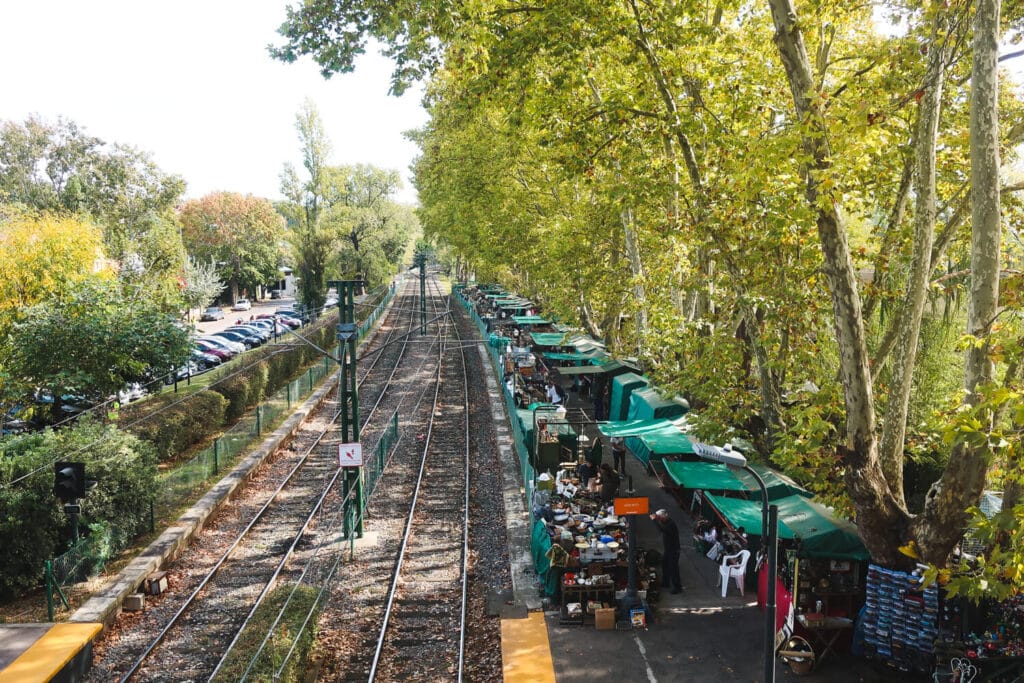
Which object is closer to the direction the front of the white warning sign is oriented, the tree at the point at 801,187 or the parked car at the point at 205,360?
the tree

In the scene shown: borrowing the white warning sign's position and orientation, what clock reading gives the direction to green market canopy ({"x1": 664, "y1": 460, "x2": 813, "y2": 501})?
The green market canopy is roughly at 10 o'clock from the white warning sign.

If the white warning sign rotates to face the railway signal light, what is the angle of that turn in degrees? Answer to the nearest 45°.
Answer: approximately 45° to its right

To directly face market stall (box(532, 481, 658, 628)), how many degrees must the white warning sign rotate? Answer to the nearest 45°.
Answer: approximately 45° to its left

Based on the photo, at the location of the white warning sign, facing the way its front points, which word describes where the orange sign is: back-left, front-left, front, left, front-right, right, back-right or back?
front-left

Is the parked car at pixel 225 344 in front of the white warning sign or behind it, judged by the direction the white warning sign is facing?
behind

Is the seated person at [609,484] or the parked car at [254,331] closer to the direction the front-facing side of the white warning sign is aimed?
the seated person

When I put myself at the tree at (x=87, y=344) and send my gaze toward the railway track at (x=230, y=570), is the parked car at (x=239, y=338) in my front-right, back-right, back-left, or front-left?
back-left

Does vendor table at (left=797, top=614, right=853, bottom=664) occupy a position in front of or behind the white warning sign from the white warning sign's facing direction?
in front

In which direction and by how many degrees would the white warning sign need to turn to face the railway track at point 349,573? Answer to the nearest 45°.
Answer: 0° — it already faces it

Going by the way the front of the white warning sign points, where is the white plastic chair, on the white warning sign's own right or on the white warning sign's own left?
on the white warning sign's own left

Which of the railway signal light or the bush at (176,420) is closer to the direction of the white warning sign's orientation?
the railway signal light

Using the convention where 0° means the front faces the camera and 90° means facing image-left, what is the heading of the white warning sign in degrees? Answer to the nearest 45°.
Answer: approximately 0°

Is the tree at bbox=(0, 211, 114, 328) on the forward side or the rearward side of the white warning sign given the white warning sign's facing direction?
on the rearward side

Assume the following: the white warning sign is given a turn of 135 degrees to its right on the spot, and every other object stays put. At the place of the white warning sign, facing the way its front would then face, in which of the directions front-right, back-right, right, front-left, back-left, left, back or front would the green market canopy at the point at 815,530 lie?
back
